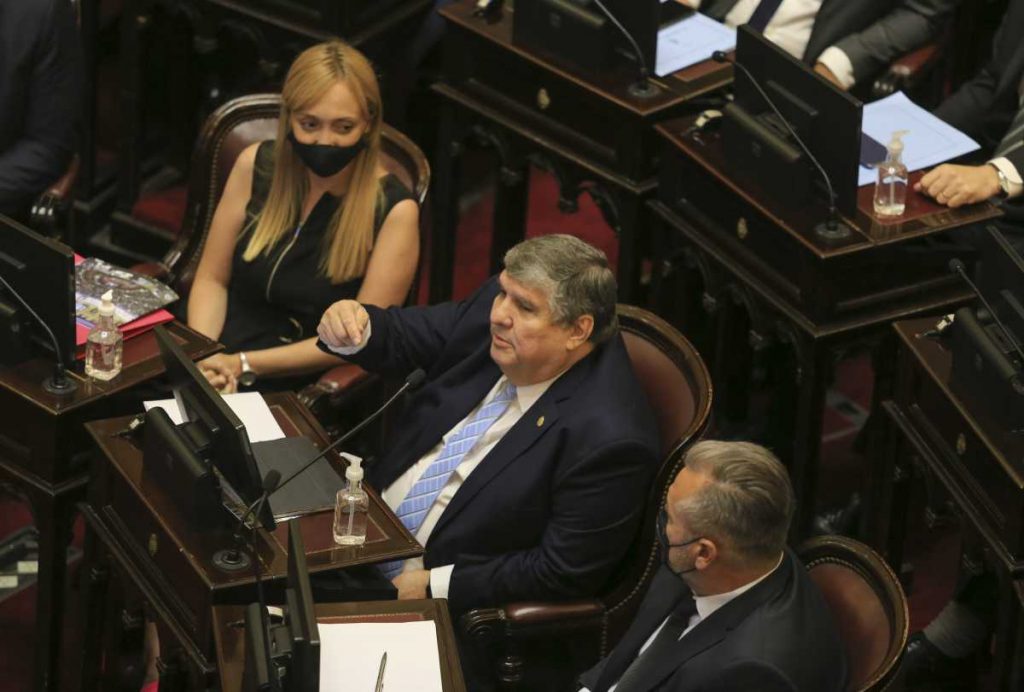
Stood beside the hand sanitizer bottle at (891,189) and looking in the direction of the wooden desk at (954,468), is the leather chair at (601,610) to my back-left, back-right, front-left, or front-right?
front-right

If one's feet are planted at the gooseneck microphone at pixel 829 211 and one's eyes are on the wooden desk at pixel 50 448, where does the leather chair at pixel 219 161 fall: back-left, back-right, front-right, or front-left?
front-right

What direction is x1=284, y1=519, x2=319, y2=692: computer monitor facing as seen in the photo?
to the viewer's right

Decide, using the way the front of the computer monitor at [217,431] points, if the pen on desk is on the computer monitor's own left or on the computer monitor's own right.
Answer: on the computer monitor's own right

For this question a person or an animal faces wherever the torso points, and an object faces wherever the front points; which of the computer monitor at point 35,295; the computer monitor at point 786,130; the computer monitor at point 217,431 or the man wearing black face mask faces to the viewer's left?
the man wearing black face mask

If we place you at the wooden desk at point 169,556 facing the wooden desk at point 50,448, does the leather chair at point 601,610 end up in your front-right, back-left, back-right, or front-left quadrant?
back-right

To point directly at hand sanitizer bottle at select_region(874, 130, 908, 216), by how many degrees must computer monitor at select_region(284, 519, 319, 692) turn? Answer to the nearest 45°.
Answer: approximately 45° to its left

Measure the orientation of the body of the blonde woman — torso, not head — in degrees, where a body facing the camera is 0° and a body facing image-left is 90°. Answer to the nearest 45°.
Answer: approximately 45°

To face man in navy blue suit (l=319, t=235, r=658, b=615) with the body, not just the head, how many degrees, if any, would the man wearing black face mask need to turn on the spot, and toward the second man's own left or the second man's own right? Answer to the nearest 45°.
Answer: approximately 45° to the second man's own right

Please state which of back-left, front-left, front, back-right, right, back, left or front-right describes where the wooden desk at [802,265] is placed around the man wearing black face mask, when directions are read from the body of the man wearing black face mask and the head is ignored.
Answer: right

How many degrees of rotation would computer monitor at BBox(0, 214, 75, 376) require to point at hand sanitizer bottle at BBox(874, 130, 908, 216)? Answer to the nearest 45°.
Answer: approximately 45° to its right
